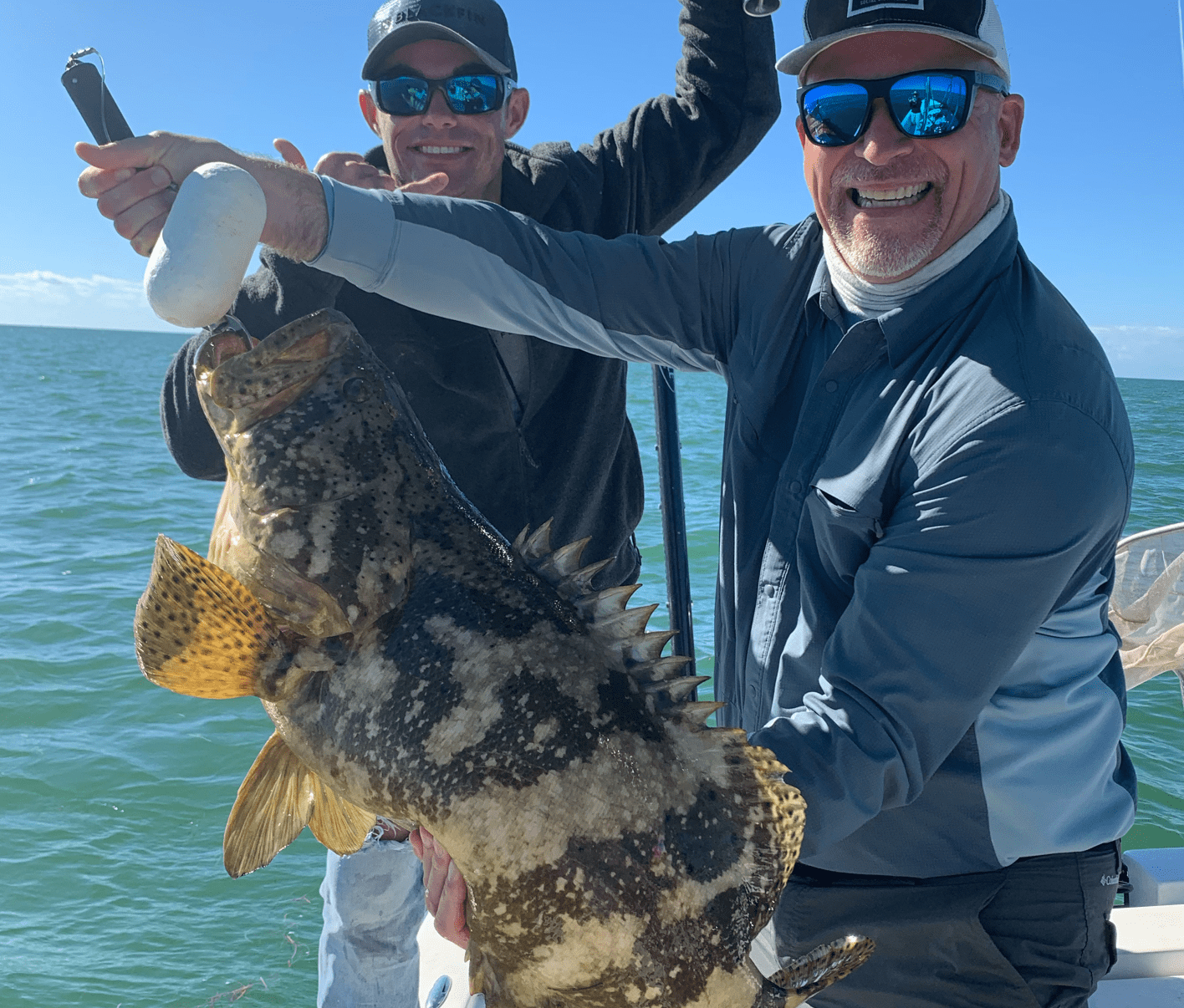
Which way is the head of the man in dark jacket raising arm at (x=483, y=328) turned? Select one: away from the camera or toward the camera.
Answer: toward the camera

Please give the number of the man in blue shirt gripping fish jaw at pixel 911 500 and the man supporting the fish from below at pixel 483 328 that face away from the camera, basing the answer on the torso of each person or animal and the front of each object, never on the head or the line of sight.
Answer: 0

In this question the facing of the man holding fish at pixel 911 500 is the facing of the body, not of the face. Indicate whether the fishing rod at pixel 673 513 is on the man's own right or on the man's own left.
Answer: on the man's own right

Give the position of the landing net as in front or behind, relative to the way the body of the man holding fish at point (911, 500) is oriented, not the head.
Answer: behind

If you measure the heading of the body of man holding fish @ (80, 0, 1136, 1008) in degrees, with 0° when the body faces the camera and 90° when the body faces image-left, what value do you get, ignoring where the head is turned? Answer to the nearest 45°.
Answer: approximately 45°

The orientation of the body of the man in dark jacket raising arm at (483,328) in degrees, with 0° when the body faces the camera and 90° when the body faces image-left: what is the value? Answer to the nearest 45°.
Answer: approximately 0°
